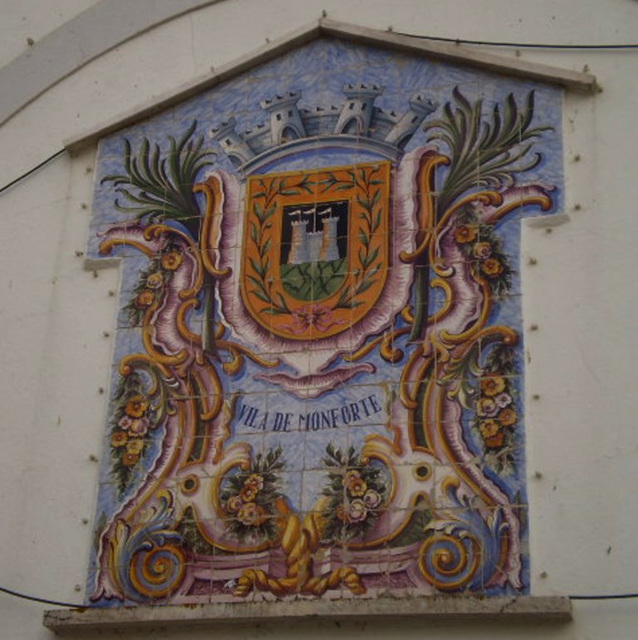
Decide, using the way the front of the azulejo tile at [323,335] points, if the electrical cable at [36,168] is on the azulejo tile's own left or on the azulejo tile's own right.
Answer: on the azulejo tile's own right

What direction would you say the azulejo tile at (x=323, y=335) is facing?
toward the camera
